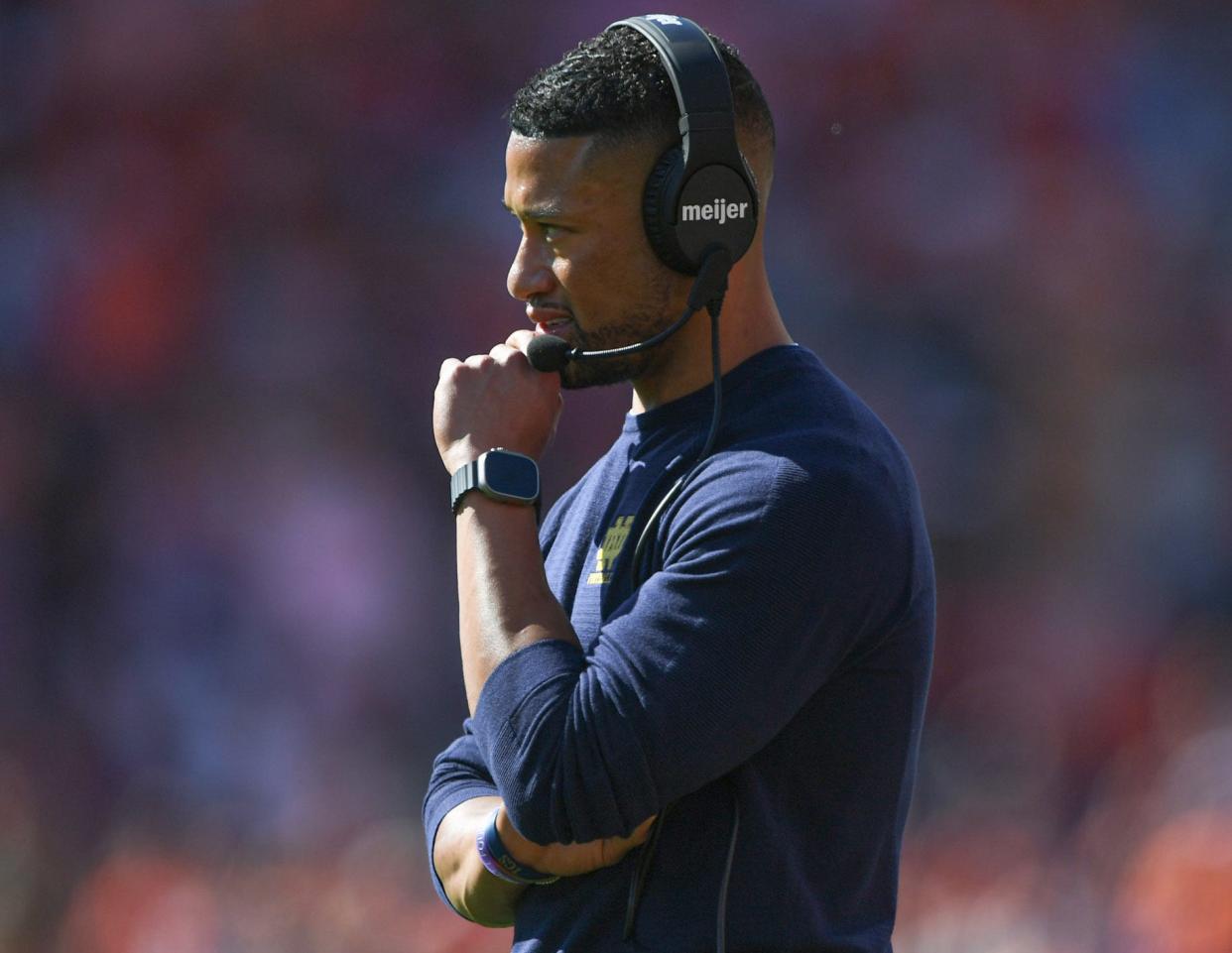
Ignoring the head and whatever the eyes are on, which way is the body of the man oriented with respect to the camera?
to the viewer's left

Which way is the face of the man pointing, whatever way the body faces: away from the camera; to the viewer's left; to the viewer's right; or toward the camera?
to the viewer's left
